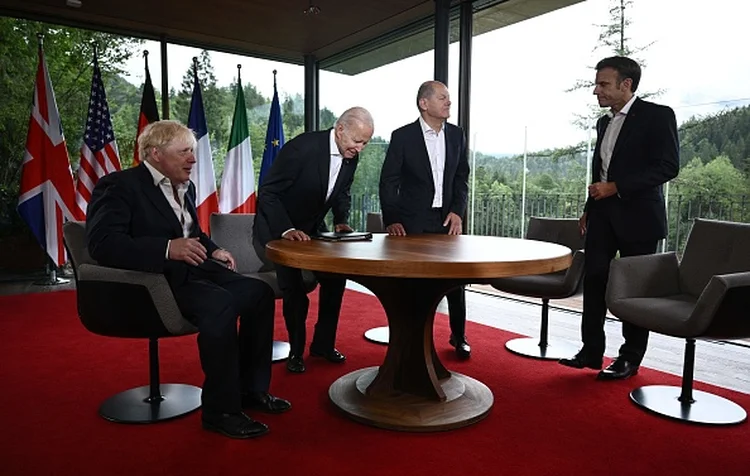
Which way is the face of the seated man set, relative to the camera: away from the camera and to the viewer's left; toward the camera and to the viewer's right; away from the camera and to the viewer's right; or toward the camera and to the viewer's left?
toward the camera and to the viewer's right

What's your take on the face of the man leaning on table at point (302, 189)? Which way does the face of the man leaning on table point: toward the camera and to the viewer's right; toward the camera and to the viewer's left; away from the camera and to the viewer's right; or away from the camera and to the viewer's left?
toward the camera and to the viewer's right

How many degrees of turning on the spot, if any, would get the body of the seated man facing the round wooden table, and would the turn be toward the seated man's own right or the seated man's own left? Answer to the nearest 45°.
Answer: approximately 45° to the seated man's own left

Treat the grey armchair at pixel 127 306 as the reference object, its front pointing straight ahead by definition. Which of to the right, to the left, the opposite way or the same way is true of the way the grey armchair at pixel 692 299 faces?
the opposite way

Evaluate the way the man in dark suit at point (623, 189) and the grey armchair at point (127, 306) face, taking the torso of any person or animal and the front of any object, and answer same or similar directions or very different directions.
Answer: very different directions

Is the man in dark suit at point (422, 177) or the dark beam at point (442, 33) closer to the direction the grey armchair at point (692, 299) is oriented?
the man in dark suit

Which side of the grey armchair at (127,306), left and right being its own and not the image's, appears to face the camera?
right

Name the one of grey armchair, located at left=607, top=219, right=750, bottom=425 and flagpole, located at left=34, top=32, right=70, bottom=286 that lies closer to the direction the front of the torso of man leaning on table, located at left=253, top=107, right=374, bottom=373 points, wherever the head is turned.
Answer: the grey armchair

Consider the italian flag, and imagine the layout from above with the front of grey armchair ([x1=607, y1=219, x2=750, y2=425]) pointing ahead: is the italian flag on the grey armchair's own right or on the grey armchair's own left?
on the grey armchair's own right
